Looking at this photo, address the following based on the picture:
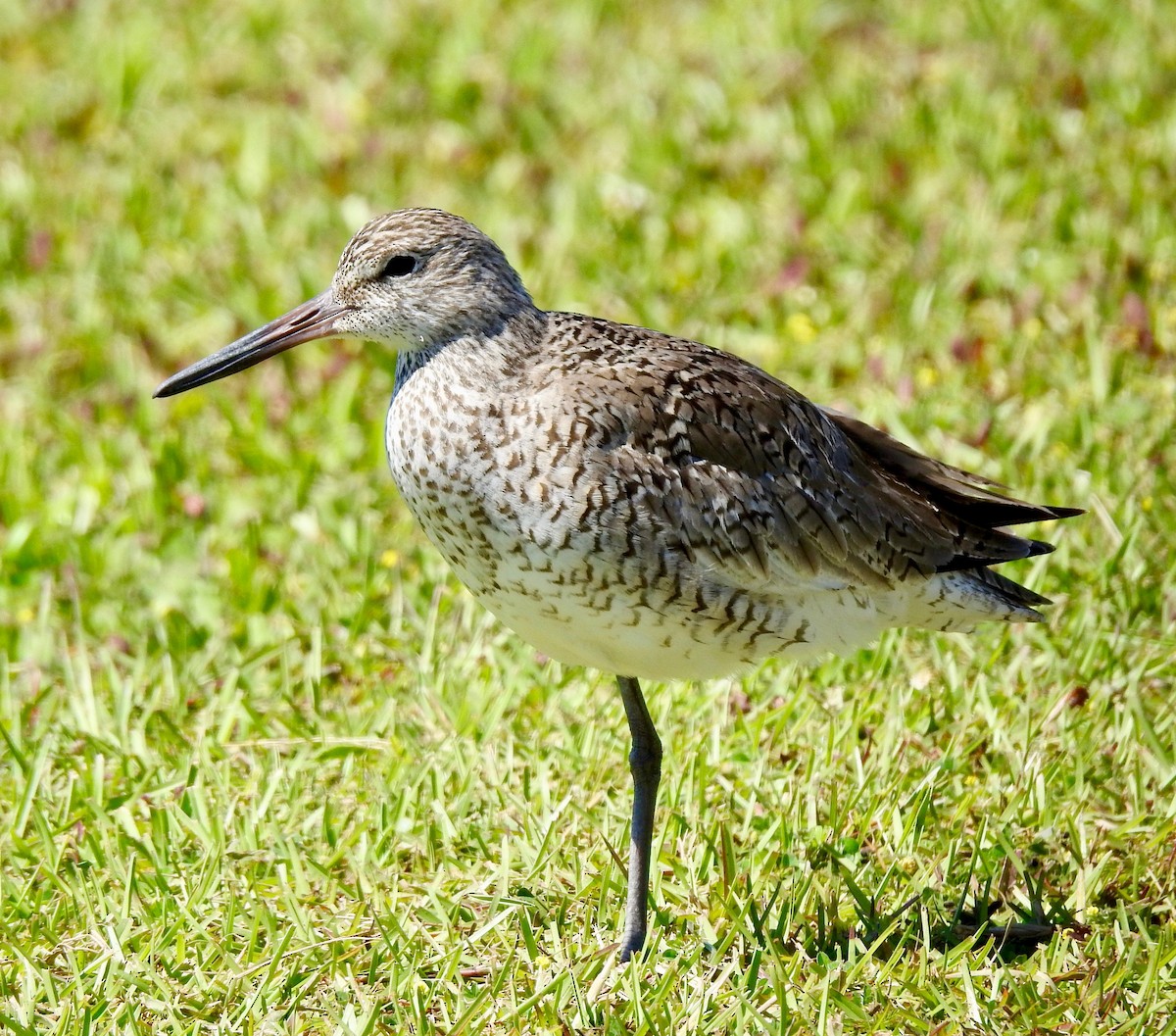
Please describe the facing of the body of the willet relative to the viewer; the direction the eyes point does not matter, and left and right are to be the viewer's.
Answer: facing to the left of the viewer
